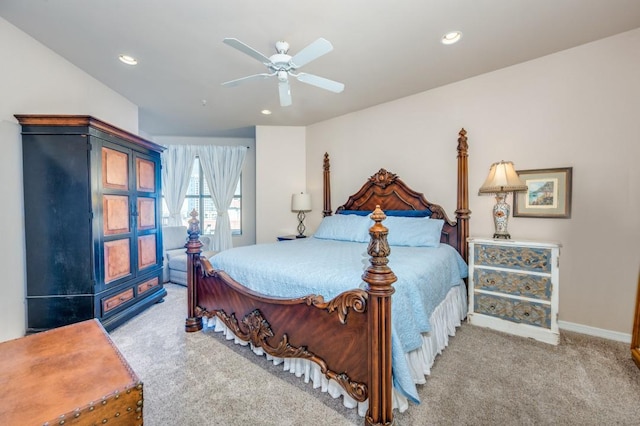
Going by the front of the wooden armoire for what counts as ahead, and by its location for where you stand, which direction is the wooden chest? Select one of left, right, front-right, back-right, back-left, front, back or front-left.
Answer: front-right

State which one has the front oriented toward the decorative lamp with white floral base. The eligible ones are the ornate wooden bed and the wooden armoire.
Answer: the wooden armoire

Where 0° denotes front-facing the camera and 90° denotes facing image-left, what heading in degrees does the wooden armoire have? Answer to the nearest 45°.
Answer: approximately 315°

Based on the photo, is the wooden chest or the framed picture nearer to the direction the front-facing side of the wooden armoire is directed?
the framed picture

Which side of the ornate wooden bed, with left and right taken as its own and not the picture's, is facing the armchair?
right

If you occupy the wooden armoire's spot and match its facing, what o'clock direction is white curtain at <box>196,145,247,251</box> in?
The white curtain is roughly at 9 o'clock from the wooden armoire.

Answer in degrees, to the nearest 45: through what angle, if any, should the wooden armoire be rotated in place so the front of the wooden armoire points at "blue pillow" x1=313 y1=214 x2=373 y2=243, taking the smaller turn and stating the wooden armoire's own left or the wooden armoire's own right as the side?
approximately 45° to the wooden armoire's own left

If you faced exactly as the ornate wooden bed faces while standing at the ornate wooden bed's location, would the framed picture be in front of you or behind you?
behind

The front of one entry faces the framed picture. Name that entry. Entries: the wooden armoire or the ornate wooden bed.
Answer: the wooden armoire

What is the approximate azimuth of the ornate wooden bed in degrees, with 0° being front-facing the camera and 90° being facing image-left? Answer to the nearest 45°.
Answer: approximately 45°

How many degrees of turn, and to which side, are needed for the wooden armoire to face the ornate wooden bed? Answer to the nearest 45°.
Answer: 0° — it already faces it

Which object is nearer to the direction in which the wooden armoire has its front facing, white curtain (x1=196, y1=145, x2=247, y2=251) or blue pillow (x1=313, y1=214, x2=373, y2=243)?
the blue pillow

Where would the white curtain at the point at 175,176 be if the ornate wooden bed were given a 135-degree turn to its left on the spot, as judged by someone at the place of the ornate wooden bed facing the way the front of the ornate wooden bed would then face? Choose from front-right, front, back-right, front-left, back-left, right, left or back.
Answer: back-left
